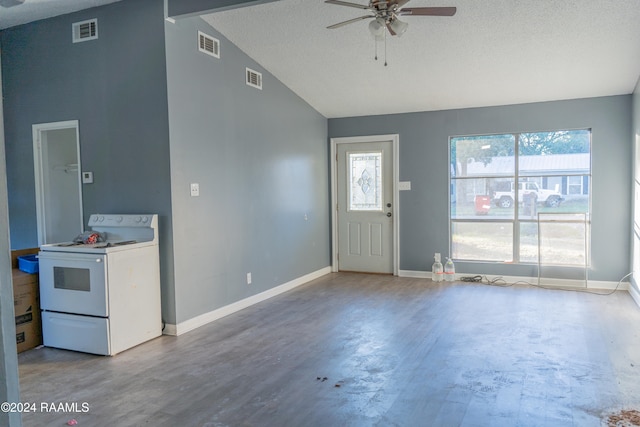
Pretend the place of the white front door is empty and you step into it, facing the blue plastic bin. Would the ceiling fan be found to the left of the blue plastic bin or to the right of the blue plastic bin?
left

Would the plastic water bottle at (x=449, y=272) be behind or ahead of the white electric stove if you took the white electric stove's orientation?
behind

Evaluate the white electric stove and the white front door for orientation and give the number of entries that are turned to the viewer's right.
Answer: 0

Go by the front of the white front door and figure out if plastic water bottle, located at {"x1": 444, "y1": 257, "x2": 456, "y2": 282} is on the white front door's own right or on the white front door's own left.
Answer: on the white front door's own left

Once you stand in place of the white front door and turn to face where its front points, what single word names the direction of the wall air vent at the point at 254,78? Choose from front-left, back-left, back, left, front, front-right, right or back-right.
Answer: front-right

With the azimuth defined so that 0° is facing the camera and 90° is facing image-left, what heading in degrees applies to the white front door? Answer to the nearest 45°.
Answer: approximately 0°

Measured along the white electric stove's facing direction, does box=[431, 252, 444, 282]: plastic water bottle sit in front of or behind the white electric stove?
behind

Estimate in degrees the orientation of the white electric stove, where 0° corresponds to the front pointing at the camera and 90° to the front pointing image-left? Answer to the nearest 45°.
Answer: approximately 45°

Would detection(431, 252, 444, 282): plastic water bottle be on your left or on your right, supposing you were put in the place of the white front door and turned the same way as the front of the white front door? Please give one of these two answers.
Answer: on your left

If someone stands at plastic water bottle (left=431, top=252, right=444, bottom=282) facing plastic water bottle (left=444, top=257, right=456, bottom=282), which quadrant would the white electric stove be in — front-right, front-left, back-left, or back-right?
back-right

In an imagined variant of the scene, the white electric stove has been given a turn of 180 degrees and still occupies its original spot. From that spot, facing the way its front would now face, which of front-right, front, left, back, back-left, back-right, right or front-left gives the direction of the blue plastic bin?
left

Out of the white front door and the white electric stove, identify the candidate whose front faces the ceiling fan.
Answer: the white front door

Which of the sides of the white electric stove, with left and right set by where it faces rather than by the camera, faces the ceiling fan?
left
